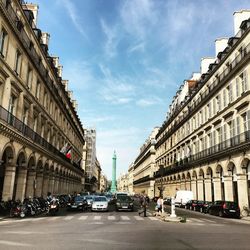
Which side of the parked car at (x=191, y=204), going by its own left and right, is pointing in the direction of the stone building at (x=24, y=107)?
left

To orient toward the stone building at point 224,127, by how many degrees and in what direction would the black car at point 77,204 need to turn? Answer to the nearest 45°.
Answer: approximately 135° to its left

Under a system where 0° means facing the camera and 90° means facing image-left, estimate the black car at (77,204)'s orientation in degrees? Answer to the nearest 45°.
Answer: approximately 45°

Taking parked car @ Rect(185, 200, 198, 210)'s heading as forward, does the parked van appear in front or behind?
in front

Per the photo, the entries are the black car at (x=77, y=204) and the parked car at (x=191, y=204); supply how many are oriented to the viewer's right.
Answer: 0

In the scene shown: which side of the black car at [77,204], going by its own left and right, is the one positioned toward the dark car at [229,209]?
left

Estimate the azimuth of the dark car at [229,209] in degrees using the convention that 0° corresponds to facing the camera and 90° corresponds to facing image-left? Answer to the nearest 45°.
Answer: approximately 135°
